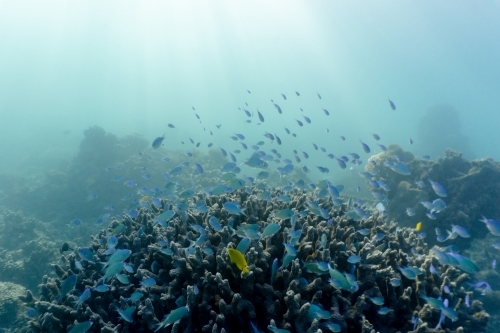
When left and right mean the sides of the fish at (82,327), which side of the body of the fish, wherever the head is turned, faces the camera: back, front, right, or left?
right

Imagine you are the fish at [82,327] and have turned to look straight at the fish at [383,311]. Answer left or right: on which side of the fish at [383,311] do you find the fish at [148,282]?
left
